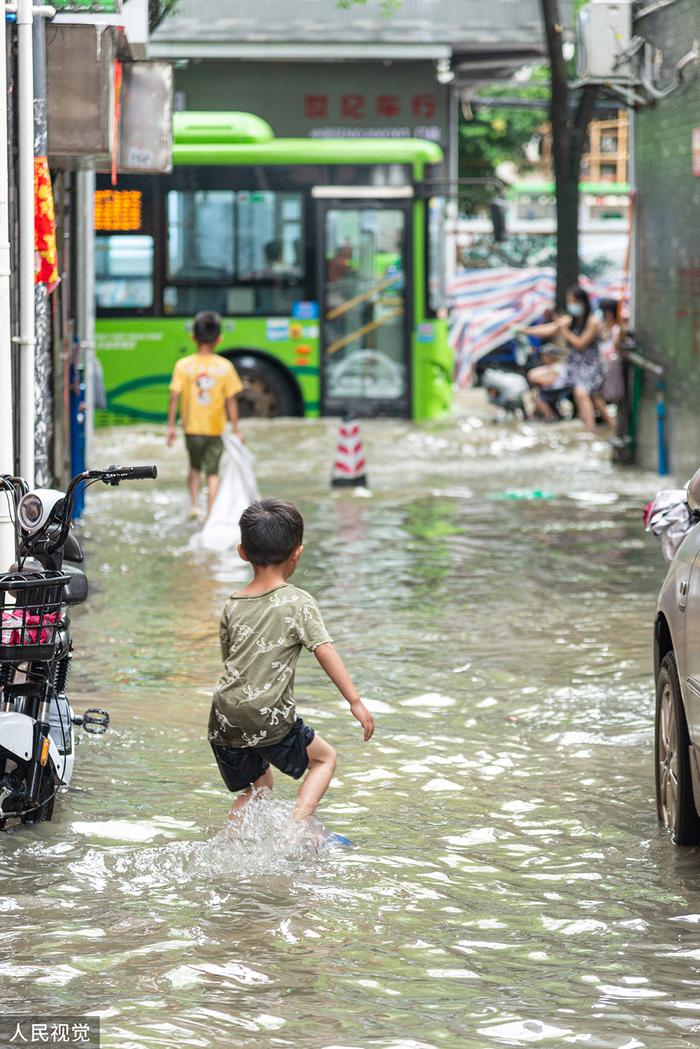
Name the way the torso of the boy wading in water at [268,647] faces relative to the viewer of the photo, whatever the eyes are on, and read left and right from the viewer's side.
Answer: facing away from the viewer and to the right of the viewer

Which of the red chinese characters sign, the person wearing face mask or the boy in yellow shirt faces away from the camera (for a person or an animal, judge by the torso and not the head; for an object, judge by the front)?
the boy in yellow shirt

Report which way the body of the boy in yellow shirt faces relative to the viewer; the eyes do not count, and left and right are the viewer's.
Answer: facing away from the viewer

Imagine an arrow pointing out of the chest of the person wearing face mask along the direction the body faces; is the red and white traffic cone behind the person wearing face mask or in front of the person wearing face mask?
in front

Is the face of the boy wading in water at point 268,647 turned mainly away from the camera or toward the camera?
away from the camera

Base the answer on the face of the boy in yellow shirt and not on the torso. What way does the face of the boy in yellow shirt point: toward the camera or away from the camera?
away from the camera

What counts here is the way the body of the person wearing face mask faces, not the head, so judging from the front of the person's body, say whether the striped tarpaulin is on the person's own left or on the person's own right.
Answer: on the person's own right

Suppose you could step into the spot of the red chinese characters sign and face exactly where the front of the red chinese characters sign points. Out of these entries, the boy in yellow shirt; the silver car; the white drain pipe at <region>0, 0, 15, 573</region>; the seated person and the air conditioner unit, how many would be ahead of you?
5

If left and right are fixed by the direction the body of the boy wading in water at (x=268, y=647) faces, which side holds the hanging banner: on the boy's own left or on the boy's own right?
on the boy's own left

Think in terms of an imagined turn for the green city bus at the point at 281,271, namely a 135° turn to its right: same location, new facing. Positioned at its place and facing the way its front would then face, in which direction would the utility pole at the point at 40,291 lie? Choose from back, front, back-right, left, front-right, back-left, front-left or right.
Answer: front-left

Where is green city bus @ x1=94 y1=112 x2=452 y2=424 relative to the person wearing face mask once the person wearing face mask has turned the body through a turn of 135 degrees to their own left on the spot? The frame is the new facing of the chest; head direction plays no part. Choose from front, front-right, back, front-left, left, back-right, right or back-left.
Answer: back

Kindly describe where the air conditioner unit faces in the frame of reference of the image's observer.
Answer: facing to the left of the viewer

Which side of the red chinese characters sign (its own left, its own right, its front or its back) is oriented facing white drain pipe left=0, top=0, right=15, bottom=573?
front

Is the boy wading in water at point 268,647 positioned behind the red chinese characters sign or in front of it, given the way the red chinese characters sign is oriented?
in front

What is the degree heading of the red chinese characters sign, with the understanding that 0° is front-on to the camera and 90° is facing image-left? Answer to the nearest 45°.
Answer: approximately 0°

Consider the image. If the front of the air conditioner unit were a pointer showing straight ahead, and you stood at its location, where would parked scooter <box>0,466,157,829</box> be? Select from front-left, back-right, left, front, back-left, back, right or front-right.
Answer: left

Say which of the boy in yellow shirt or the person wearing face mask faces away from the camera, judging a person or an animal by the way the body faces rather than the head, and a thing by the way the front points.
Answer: the boy in yellow shirt

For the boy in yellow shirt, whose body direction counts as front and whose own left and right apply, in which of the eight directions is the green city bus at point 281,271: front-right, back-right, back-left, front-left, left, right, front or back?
front

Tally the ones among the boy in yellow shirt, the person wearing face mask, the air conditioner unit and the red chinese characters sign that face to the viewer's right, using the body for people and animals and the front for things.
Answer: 0

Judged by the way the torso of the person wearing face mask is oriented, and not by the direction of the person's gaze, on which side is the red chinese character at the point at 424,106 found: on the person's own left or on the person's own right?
on the person's own right
